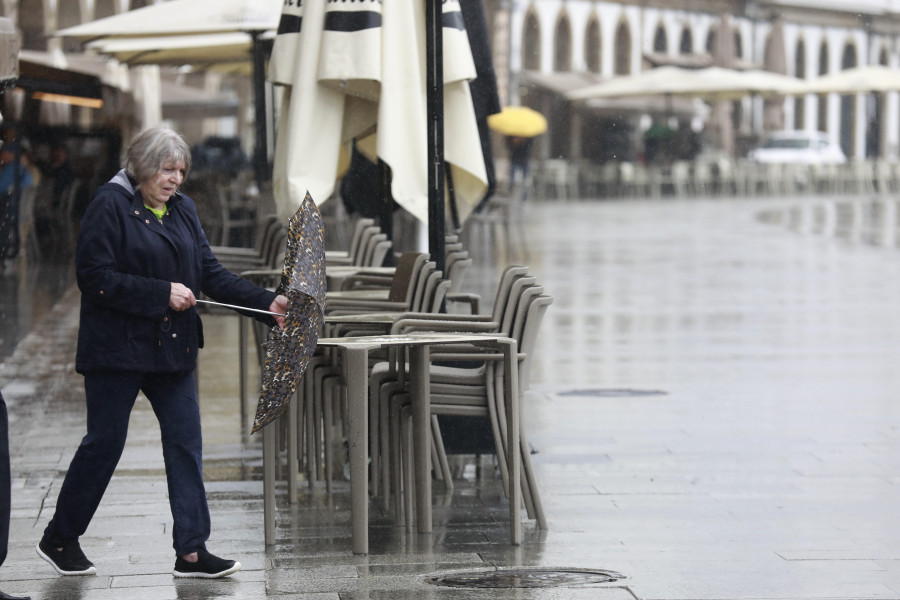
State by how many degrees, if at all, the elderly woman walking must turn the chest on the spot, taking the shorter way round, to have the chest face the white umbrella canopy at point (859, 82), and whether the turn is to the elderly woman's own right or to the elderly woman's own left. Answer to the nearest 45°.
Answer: approximately 90° to the elderly woman's own left

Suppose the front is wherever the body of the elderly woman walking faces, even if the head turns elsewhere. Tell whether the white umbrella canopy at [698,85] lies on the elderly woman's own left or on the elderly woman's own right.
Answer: on the elderly woman's own left

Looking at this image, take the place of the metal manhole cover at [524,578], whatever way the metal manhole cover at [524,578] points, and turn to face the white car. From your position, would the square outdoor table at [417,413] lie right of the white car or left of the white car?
left

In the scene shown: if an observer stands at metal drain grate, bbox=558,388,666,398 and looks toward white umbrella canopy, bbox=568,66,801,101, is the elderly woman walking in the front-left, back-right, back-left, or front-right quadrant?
back-left

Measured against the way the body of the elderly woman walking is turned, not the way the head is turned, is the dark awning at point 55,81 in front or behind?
behind

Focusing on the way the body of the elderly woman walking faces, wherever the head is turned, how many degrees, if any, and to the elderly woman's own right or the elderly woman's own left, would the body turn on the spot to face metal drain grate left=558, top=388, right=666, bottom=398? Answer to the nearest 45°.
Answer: approximately 90° to the elderly woman's own left

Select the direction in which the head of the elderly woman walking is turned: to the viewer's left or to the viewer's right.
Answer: to the viewer's right

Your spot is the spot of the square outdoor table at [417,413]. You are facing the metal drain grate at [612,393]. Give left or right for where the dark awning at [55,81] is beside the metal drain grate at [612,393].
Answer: left

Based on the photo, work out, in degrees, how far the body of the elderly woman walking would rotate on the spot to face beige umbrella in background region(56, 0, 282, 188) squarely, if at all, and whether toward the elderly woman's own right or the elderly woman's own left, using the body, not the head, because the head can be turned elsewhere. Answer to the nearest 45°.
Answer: approximately 135° to the elderly woman's own left

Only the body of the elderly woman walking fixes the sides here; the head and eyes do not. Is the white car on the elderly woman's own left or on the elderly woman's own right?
on the elderly woman's own left

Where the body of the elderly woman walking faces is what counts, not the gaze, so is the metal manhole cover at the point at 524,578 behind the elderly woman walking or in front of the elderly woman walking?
in front

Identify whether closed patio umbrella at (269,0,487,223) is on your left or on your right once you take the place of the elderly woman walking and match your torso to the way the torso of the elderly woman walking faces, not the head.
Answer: on your left

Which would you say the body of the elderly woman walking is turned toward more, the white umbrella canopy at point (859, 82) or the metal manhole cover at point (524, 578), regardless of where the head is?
the metal manhole cover

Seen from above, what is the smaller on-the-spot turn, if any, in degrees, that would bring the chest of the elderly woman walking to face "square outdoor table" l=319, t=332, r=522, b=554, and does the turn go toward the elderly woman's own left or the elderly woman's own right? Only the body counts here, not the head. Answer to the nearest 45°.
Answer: approximately 45° to the elderly woman's own left

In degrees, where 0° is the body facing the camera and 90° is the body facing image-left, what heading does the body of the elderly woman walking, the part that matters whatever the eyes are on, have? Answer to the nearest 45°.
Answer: approximately 315°
